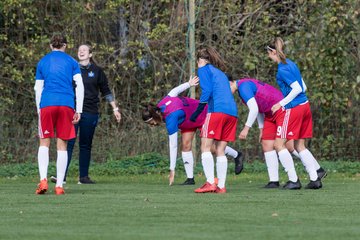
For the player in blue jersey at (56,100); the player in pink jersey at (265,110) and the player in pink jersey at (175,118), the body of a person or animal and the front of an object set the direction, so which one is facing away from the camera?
the player in blue jersey

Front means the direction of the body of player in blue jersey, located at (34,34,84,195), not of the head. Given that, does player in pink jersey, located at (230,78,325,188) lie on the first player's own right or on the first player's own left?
on the first player's own right

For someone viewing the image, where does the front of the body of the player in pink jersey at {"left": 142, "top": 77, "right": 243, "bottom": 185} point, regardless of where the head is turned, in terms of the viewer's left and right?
facing to the left of the viewer

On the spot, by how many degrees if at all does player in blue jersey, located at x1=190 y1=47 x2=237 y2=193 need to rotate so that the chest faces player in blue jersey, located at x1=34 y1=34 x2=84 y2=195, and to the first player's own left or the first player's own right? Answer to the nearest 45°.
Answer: approximately 45° to the first player's own left

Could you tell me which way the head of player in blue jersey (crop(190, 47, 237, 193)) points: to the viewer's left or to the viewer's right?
to the viewer's left

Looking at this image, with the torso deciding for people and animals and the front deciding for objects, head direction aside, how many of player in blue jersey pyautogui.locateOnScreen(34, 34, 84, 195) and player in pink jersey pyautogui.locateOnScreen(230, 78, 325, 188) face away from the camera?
1

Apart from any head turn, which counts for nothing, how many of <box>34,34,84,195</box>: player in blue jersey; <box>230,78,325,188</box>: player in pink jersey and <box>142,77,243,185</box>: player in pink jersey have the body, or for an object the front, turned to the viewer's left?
2

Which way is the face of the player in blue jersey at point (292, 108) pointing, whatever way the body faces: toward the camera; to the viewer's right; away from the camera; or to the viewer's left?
to the viewer's left

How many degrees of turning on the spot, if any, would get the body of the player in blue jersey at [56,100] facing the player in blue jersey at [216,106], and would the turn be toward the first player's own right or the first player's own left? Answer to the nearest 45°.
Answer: approximately 90° to the first player's own right

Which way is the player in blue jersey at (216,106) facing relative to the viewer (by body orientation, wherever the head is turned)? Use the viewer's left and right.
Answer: facing away from the viewer and to the left of the viewer

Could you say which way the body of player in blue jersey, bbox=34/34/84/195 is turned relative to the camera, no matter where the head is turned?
away from the camera

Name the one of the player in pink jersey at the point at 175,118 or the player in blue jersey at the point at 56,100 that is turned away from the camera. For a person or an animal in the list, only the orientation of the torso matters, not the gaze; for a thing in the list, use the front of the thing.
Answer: the player in blue jersey

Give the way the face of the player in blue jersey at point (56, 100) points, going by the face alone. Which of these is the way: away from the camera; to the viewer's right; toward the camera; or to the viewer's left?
away from the camera

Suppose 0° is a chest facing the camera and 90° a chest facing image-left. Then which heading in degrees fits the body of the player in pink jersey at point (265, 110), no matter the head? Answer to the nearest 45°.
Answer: approximately 90°
